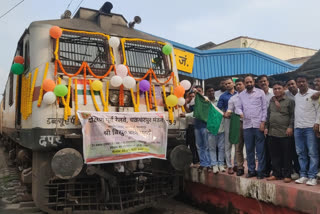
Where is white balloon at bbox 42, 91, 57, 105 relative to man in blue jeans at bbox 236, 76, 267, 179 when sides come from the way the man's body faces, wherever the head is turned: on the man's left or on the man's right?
on the man's right

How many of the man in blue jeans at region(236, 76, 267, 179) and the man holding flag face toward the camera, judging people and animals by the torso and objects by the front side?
2

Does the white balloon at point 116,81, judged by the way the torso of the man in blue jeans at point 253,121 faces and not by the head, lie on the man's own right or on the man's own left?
on the man's own right

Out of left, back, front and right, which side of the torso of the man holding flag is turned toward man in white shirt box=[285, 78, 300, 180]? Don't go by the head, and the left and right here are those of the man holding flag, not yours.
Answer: left

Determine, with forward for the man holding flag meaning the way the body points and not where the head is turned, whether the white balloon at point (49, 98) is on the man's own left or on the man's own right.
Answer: on the man's own right
